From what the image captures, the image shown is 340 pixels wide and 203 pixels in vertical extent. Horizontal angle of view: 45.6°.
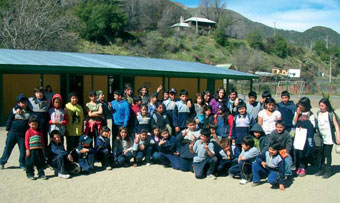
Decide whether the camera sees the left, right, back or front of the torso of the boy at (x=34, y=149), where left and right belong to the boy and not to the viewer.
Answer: front

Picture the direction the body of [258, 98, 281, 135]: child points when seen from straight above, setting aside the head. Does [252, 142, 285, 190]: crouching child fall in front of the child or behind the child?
in front

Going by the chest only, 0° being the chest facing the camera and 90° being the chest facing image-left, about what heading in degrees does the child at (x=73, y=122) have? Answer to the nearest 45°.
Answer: approximately 0°

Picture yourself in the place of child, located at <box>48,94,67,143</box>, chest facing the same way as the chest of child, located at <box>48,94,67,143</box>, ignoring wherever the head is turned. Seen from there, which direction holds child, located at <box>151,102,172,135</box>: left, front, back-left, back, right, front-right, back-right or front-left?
left

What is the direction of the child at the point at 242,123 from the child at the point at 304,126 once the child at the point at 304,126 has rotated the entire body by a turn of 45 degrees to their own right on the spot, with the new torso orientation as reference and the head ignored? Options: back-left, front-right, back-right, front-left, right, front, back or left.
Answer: front

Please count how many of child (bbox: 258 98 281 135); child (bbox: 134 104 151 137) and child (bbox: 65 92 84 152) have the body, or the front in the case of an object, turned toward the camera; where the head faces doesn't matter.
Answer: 3

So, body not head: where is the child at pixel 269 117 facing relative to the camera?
toward the camera

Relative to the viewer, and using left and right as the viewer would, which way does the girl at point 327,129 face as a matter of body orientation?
facing the viewer and to the left of the viewer

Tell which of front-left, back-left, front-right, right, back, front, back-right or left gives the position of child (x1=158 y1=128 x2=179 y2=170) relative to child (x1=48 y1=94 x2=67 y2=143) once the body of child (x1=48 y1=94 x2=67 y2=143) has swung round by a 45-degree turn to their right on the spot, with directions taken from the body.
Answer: back-left

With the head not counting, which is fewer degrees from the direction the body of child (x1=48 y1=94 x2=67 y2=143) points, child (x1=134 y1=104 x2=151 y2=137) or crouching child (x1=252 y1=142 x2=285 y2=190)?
the crouching child

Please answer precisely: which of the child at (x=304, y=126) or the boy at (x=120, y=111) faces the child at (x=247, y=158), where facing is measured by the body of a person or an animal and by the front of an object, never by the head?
the child at (x=304, y=126)

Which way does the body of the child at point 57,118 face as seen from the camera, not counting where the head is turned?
toward the camera
